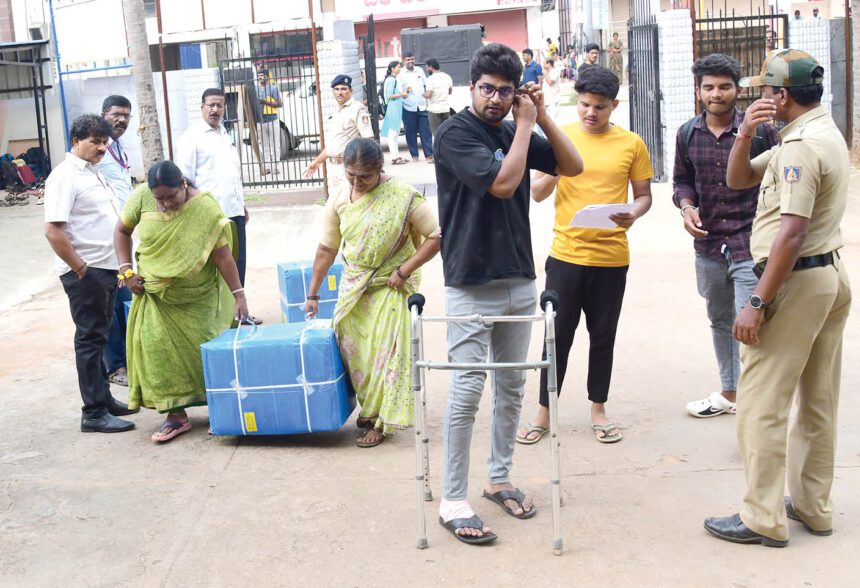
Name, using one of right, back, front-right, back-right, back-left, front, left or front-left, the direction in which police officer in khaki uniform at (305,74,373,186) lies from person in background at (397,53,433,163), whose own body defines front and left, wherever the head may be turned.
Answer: front

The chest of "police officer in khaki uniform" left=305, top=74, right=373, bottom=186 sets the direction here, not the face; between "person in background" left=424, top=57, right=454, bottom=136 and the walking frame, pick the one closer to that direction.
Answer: the walking frame

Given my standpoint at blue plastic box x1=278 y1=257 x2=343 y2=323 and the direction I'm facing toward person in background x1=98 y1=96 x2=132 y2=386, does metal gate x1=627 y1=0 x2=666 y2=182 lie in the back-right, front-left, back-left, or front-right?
back-right

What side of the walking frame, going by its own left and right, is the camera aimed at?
front

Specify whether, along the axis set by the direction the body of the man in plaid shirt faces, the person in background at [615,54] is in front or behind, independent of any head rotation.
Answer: behind

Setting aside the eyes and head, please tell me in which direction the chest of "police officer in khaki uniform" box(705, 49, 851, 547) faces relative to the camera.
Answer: to the viewer's left

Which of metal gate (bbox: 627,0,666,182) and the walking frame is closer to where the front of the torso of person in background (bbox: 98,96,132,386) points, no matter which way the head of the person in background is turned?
the walking frame

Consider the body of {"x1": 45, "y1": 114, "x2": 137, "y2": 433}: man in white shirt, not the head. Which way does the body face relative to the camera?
to the viewer's right

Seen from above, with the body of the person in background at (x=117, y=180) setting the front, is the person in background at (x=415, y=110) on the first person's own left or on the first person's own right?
on the first person's own left

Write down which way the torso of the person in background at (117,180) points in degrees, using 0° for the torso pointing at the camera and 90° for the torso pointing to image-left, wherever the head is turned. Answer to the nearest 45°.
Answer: approximately 315°

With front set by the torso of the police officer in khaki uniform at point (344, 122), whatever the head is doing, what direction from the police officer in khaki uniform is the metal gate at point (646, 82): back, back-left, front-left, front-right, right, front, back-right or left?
back

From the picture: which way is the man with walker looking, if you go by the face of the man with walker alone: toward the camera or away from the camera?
toward the camera
